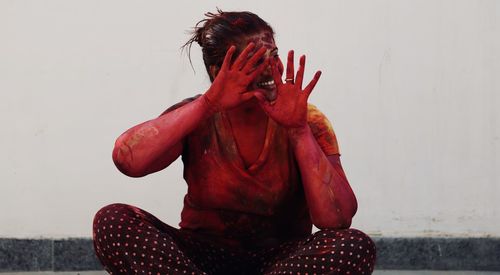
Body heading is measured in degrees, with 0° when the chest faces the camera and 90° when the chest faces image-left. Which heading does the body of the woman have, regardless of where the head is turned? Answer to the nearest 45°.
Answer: approximately 0°
